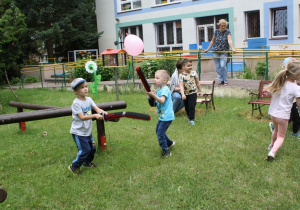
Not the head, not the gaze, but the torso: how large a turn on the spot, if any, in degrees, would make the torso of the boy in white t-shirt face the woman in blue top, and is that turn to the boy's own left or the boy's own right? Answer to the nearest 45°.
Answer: approximately 90° to the boy's own left

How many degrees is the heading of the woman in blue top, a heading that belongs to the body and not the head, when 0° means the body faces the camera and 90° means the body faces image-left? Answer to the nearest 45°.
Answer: approximately 0°

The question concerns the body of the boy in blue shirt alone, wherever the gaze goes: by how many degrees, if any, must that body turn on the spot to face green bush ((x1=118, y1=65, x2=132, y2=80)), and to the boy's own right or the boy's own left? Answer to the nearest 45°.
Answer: approximately 90° to the boy's own right

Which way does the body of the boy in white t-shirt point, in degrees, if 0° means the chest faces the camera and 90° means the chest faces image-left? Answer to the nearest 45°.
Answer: approximately 315°

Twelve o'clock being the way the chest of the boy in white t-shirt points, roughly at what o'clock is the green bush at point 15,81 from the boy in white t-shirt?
The green bush is roughly at 7 o'clock from the boy in white t-shirt.

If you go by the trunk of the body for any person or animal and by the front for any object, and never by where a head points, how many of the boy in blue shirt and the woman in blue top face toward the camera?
1

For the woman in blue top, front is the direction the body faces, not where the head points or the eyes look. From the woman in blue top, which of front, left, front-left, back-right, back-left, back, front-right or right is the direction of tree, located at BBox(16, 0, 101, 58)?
back-right

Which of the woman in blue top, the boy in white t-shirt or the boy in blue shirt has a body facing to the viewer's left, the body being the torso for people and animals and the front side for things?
the boy in blue shirt

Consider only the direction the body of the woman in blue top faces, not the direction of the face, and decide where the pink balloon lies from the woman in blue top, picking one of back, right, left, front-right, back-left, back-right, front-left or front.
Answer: front-right

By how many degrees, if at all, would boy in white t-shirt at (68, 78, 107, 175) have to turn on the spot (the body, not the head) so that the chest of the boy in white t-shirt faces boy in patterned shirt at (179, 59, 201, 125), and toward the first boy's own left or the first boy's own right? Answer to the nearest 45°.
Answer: approximately 90° to the first boy's own left

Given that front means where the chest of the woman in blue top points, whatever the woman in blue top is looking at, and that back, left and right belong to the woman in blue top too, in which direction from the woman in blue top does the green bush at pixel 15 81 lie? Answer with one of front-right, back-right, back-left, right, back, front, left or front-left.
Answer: back-right

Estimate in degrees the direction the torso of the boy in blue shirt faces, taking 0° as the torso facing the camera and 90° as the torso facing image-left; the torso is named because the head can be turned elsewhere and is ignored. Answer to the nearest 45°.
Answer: approximately 90°

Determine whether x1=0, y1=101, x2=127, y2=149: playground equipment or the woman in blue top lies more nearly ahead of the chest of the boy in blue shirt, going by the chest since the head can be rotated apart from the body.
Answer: the playground equipment
